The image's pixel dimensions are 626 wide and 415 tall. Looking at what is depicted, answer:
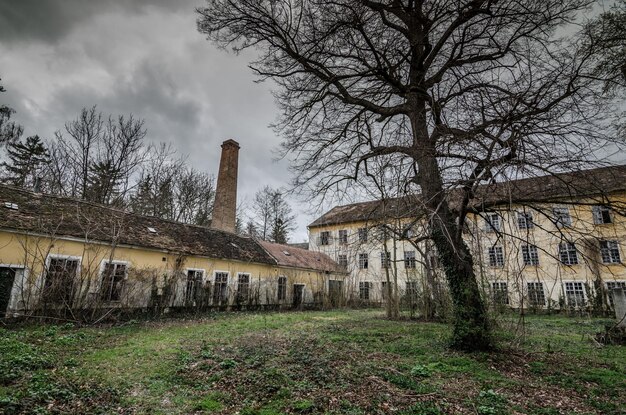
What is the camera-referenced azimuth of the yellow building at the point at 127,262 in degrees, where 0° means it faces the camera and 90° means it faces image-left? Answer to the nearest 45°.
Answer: approximately 315°

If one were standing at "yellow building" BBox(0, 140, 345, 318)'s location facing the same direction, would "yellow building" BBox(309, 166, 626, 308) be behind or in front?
in front

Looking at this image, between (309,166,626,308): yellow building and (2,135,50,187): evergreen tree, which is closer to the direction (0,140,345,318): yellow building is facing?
the yellow building

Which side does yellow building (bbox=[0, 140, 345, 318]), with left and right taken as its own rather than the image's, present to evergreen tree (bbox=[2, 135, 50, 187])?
back
